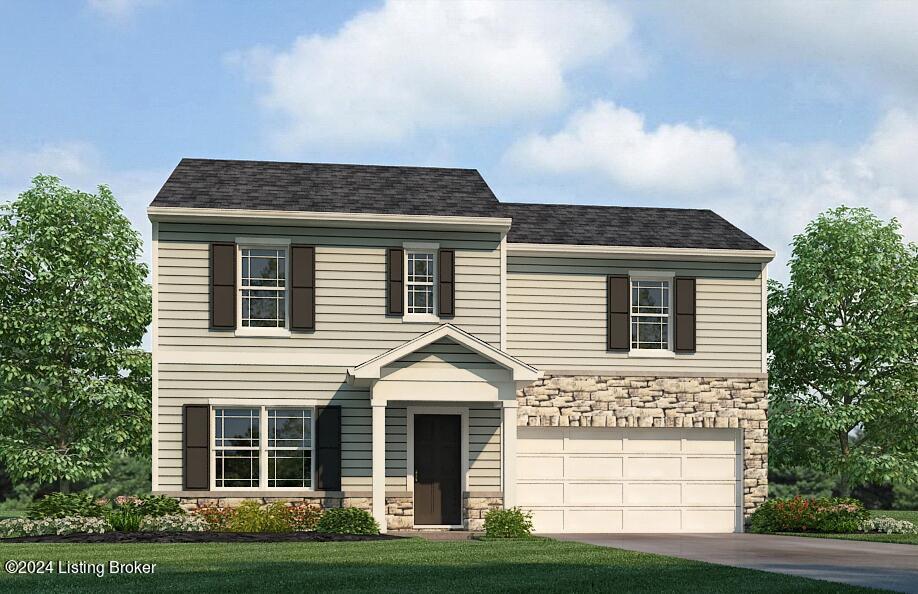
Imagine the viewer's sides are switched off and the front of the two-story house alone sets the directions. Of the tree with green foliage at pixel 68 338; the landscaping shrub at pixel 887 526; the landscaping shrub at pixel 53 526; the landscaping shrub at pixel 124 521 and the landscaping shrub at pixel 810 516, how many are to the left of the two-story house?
2

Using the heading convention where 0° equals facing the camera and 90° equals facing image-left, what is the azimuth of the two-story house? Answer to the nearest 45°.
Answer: approximately 0°

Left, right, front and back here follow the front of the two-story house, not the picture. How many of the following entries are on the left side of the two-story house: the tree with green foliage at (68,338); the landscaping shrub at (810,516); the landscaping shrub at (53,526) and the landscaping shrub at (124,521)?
1

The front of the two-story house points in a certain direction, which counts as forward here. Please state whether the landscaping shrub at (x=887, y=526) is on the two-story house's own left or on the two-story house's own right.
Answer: on the two-story house's own left

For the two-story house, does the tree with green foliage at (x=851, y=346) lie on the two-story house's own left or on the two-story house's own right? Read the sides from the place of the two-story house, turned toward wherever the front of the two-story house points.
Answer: on the two-story house's own left

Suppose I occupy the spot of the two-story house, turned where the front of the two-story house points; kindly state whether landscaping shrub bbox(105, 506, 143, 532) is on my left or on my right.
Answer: on my right

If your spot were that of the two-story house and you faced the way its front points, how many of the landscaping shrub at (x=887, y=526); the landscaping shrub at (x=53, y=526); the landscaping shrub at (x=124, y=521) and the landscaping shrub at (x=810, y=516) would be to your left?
2
